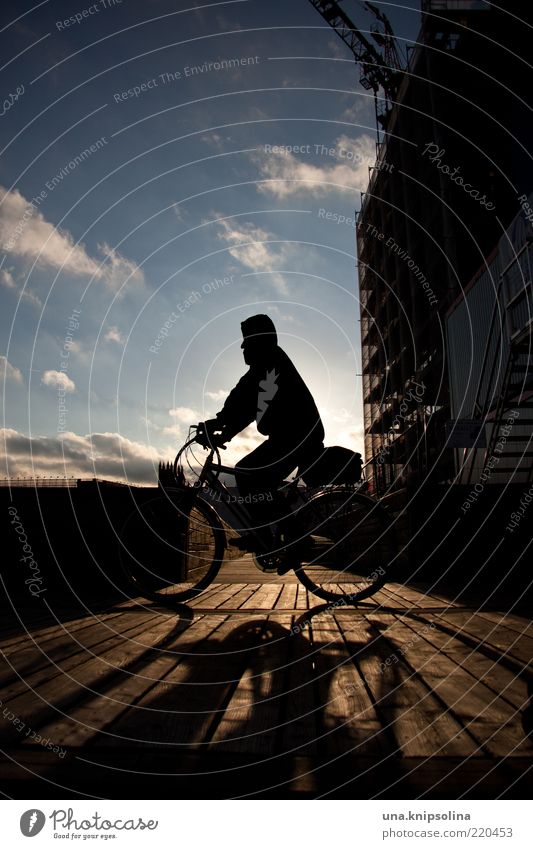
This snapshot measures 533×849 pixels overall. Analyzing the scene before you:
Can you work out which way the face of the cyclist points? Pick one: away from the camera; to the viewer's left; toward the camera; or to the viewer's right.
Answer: to the viewer's left

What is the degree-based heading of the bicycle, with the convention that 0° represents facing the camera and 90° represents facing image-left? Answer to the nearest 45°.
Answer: approximately 90°

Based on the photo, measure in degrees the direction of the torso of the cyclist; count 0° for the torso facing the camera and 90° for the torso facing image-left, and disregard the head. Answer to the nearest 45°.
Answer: approximately 90°
